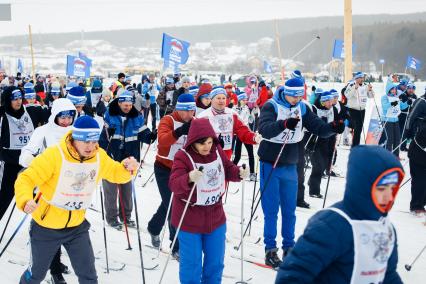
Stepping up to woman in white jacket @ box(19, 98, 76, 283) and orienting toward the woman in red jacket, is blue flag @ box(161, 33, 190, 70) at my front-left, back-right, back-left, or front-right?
back-left

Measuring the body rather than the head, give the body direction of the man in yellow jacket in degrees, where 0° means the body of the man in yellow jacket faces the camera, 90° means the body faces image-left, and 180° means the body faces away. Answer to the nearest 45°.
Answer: approximately 315°

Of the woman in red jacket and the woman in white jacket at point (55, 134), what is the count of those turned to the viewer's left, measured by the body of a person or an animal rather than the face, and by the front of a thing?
0

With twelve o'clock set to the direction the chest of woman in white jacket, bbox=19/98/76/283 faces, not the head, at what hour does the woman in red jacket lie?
The woman in red jacket is roughly at 12 o'clock from the woman in white jacket.

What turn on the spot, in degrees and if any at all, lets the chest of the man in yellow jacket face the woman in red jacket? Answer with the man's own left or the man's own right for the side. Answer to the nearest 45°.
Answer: approximately 45° to the man's own left

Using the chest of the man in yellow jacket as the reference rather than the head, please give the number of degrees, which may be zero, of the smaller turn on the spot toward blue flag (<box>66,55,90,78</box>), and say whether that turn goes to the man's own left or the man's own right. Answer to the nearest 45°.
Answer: approximately 135° to the man's own left

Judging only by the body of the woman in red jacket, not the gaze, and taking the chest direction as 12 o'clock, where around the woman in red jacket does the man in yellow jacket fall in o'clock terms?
The man in yellow jacket is roughly at 4 o'clock from the woman in red jacket.

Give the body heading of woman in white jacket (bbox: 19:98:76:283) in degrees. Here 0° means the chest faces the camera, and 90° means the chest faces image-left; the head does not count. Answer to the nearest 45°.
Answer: approximately 315°

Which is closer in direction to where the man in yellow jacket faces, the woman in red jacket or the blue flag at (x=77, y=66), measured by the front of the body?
the woman in red jacket

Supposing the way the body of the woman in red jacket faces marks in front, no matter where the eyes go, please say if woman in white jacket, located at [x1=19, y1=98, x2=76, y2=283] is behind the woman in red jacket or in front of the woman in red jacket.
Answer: behind

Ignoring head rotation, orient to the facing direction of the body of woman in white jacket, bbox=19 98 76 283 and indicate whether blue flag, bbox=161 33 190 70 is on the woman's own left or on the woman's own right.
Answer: on the woman's own left

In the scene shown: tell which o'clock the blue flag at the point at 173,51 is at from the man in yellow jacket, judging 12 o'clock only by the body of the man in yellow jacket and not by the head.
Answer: The blue flag is roughly at 8 o'clock from the man in yellow jacket.
